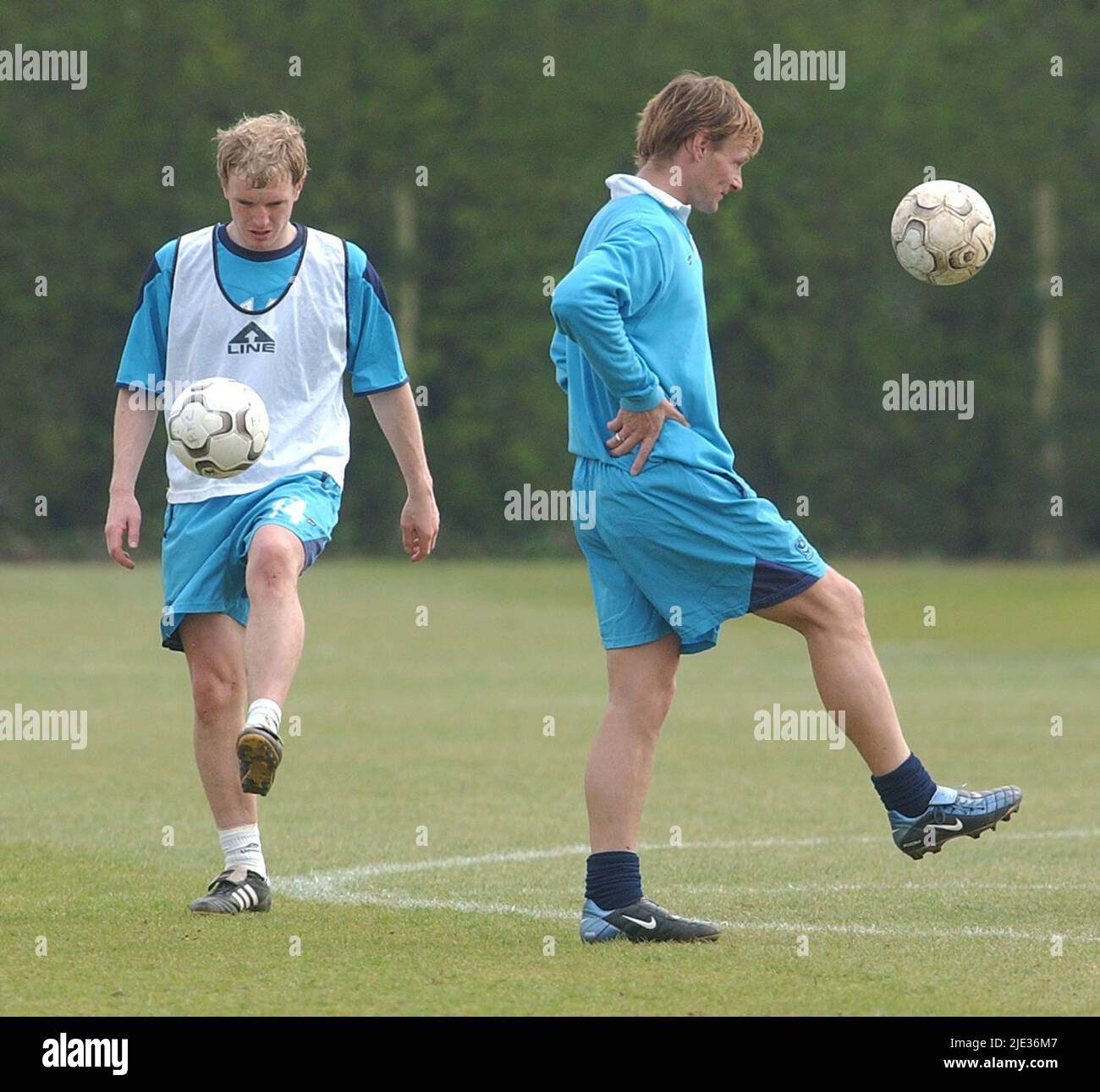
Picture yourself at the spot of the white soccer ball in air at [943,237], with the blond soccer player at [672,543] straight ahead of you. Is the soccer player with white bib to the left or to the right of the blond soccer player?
right

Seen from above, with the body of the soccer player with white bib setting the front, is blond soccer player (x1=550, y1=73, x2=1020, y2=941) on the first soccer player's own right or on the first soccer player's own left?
on the first soccer player's own left

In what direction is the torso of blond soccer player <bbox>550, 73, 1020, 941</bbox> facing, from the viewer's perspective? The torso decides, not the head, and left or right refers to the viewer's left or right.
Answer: facing to the right of the viewer

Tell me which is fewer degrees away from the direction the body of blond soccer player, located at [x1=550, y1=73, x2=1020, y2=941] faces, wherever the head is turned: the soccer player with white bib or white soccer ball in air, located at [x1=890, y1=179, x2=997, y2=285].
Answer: the white soccer ball in air

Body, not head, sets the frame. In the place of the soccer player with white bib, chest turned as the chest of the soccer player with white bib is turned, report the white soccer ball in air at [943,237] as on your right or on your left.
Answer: on your left

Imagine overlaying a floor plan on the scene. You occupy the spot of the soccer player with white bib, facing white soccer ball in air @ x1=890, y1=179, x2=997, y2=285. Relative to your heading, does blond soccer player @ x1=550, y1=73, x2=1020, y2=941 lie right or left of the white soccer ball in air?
right

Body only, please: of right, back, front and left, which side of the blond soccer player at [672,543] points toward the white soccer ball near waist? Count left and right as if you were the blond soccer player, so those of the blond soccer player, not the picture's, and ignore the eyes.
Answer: back

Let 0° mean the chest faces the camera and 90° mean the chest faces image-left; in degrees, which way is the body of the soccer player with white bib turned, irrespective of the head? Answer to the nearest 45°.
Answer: approximately 0°

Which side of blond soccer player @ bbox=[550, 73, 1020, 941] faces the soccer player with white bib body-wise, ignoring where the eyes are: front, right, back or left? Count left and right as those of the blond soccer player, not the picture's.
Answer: back

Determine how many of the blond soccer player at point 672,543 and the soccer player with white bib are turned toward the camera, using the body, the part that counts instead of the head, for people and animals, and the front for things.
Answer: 1

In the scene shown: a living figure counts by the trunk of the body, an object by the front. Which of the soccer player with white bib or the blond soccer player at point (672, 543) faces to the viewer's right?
the blond soccer player

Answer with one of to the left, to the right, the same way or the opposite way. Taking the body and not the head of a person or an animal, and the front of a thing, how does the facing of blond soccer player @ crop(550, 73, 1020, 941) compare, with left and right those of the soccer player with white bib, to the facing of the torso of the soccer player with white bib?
to the left

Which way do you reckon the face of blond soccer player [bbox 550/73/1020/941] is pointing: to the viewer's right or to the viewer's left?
to the viewer's right
